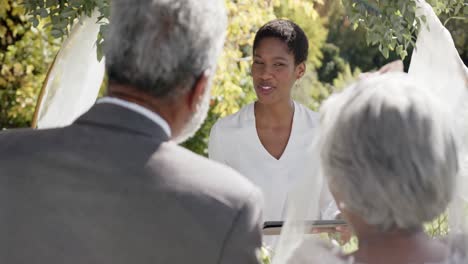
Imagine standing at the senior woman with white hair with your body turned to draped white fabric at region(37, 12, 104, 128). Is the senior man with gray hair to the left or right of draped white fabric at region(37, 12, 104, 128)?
left

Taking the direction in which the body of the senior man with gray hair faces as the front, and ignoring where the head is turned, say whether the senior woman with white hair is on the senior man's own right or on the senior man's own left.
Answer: on the senior man's own right

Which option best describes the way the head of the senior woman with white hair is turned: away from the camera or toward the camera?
away from the camera

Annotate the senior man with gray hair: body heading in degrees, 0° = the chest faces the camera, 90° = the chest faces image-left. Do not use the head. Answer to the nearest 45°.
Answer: approximately 225°

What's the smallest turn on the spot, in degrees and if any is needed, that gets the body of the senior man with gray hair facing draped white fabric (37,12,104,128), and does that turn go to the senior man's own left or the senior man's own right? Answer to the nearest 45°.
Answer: approximately 45° to the senior man's own left

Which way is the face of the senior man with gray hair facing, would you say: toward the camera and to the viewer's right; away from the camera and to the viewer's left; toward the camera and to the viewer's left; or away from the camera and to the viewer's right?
away from the camera and to the viewer's right
